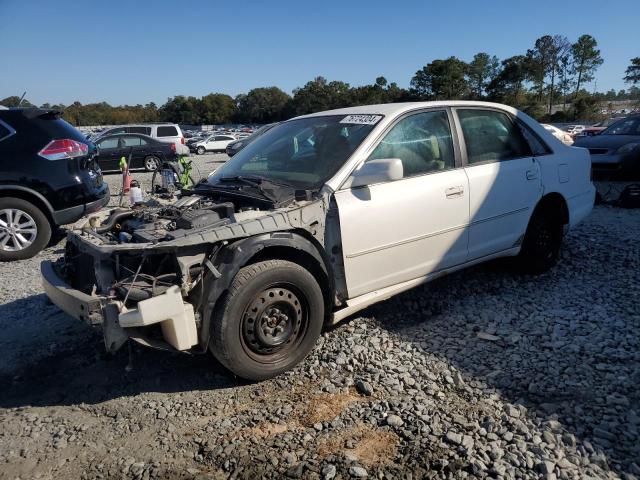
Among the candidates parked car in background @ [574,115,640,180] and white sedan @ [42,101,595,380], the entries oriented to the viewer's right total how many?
0

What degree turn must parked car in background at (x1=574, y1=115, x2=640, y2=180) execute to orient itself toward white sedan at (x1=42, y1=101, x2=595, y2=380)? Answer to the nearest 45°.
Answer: approximately 45° to its left

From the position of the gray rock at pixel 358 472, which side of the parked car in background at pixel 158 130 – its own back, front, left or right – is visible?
left

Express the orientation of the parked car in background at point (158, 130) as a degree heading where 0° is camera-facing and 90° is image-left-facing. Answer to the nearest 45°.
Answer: approximately 90°

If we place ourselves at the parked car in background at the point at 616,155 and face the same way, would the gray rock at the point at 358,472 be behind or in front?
in front

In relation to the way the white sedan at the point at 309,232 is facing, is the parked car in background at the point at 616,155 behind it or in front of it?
behind

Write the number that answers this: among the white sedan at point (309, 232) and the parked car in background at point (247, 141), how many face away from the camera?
0

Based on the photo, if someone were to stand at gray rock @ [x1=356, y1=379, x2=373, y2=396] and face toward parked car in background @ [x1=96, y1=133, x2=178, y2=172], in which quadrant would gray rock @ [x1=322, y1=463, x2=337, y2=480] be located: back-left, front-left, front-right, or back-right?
back-left

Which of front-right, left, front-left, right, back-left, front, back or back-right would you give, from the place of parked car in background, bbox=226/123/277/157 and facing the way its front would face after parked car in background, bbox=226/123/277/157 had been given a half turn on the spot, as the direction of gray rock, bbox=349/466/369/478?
back-right

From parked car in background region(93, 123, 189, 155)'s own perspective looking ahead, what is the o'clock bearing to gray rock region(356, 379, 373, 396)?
The gray rock is roughly at 9 o'clock from the parked car in background.
